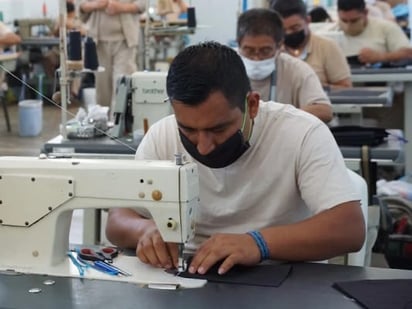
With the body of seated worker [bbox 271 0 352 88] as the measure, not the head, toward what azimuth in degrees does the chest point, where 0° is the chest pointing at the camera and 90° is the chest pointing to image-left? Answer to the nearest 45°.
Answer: approximately 45°

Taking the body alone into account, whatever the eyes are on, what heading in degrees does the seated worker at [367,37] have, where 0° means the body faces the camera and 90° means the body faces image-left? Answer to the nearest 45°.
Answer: approximately 45°

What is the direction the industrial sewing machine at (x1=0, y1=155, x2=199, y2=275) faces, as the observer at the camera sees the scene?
facing away from the viewer

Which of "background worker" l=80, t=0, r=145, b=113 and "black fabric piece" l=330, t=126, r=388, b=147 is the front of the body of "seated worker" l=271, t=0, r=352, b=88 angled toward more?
the black fabric piece

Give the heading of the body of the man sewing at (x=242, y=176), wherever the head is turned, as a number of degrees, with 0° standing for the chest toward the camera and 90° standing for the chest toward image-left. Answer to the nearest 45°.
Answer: approximately 45°

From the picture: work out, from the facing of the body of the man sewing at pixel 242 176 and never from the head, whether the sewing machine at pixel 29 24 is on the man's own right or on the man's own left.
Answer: on the man's own right

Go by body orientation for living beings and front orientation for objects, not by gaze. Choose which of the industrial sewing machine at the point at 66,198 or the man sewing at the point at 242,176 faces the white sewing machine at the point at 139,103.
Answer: the industrial sewing machine
